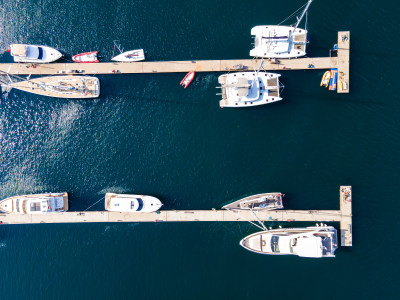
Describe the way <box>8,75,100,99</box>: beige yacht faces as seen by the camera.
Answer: facing to the left of the viewer

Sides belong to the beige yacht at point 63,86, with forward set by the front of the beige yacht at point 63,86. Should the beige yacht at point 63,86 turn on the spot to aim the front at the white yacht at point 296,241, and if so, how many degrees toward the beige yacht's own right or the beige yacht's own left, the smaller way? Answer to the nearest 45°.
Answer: approximately 135° to the beige yacht's own left

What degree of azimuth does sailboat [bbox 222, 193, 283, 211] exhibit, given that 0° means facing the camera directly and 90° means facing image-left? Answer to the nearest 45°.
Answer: approximately 90°

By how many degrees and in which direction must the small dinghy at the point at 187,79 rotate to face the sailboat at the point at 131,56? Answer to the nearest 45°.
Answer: approximately 135° to its left

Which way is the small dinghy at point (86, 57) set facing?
to the viewer's left

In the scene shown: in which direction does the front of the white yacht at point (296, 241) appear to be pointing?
to the viewer's left

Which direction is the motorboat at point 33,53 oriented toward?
to the viewer's right
